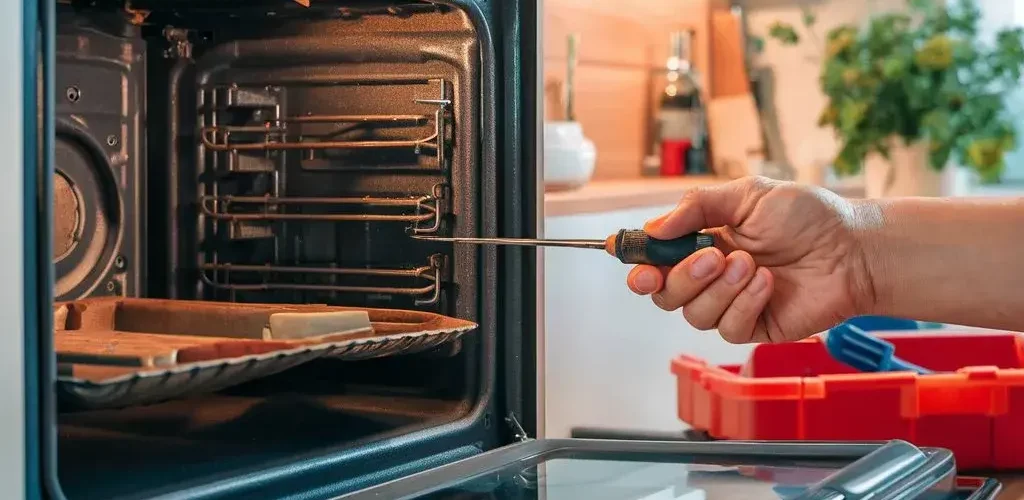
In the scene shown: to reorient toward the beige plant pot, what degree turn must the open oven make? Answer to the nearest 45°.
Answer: approximately 90° to its left

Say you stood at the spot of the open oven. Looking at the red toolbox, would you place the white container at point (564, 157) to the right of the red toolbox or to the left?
left

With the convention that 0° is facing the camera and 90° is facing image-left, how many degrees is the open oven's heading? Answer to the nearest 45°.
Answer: approximately 315°

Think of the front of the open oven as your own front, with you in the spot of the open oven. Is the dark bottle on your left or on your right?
on your left

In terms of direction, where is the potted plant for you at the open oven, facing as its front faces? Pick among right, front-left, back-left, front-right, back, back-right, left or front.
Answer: left

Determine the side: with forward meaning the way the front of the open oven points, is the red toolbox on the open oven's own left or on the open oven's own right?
on the open oven's own left

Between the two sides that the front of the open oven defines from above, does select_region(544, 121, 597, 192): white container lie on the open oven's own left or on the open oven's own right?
on the open oven's own left
